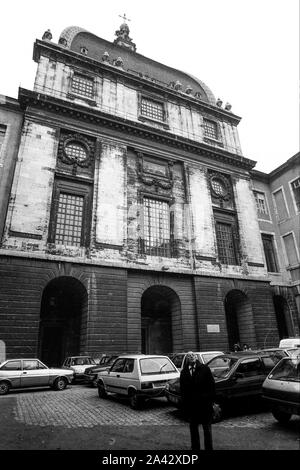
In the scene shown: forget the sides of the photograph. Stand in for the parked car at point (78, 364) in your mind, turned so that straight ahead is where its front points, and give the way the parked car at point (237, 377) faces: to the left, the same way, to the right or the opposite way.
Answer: to the right

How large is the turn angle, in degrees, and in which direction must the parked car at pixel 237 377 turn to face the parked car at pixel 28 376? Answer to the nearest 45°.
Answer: approximately 45° to its right

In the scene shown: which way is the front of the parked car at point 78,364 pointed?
toward the camera

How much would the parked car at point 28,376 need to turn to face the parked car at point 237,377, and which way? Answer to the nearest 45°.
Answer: approximately 45° to its right

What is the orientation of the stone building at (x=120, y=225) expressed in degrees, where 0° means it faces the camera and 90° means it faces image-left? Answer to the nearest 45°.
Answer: approximately 315°

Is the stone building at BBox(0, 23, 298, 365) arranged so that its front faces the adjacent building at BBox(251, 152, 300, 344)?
no

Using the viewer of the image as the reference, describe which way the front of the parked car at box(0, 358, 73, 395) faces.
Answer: facing to the right of the viewer

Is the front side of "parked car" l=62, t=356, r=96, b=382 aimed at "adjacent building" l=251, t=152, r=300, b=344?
no

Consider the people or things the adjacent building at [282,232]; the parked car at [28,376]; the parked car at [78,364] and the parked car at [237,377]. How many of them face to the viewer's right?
1

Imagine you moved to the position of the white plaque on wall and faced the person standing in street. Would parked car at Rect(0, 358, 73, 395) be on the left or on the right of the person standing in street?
right
